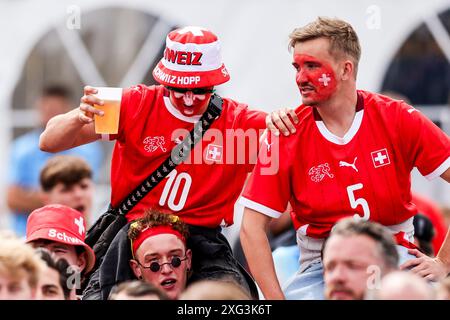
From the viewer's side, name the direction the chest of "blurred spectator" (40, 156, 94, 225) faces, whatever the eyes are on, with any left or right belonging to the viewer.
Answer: facing the viewer and to the right of the viewer

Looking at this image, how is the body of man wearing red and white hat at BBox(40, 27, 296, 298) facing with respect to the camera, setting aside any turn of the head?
toward the camera

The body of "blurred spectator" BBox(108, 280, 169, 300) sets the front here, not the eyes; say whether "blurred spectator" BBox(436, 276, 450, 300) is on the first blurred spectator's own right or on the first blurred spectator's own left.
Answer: on the first blurred spectator's own left

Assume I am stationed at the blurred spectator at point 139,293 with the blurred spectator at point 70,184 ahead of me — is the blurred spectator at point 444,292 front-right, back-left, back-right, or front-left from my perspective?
back-right

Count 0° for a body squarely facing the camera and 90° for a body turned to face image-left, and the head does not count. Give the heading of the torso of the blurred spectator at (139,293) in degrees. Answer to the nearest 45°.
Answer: approximately 0°

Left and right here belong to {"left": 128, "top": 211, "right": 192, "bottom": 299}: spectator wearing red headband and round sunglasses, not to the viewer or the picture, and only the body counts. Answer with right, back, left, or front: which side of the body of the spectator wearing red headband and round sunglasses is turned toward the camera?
front

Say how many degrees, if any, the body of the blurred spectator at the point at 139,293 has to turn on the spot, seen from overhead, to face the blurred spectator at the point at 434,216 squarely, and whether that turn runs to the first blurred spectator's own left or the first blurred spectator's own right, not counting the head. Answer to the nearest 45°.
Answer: approximately 135° to the first blurred spectator's own left

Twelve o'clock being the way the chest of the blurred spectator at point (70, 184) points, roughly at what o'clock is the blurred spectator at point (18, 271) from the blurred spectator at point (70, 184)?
the blurred spectator at point (18, 271) is roughly at 2 o'clock from the blurred spectator at point (70, 184).

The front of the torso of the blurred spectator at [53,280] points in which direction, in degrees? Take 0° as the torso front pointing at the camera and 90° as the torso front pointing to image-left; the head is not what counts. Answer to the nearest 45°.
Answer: approximately 45°

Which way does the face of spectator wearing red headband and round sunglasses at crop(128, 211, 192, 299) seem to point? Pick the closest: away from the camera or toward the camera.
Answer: toward the camera

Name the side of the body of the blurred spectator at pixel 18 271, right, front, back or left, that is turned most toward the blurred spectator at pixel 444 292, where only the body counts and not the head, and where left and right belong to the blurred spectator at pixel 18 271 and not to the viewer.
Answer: left

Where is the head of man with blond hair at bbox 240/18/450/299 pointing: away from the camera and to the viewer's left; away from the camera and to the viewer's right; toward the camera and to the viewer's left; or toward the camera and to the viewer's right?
toward the camera and to the viewer's left
